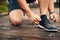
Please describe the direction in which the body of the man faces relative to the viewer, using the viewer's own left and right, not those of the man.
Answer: facing the viewer and to the right of the viewer
